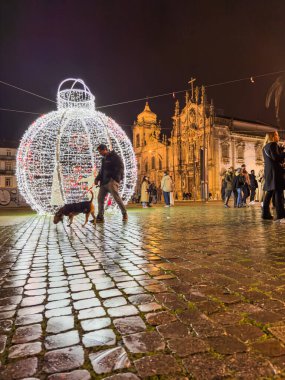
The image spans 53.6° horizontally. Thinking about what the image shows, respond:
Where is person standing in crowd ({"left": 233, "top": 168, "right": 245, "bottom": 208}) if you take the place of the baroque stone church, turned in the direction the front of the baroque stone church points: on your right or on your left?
on your left

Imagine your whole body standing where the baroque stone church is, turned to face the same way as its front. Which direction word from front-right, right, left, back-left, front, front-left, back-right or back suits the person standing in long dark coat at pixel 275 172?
front-left

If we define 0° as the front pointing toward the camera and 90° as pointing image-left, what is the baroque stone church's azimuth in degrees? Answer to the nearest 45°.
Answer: approximately 45°

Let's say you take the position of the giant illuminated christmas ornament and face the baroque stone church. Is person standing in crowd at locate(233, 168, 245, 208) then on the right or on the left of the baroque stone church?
right
